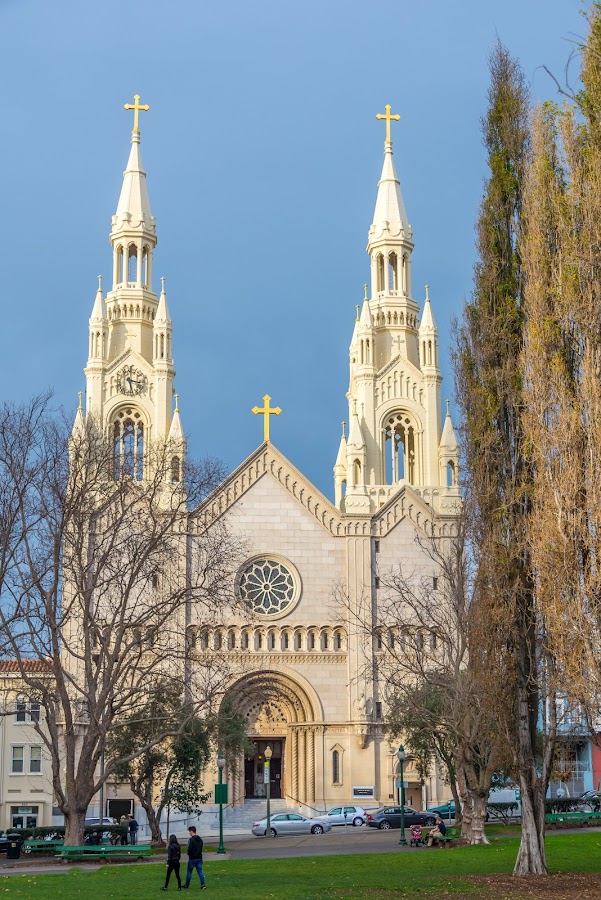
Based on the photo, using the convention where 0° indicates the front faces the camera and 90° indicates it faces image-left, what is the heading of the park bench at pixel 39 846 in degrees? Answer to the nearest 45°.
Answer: approximately 0°

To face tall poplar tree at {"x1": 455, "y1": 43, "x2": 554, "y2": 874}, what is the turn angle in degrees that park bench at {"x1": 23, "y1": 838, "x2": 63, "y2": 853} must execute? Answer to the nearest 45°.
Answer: approximately 45° to its left

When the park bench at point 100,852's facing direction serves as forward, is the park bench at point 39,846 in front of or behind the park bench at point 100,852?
behind

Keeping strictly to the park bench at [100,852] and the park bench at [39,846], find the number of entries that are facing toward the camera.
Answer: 2

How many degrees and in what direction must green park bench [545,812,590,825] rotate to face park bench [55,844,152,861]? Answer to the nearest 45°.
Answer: approximately 45° to its right

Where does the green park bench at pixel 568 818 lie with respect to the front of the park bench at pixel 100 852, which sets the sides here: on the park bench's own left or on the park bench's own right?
on the park bench's own left

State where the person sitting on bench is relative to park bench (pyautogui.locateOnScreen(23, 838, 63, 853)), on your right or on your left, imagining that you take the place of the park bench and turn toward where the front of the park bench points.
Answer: on your left
